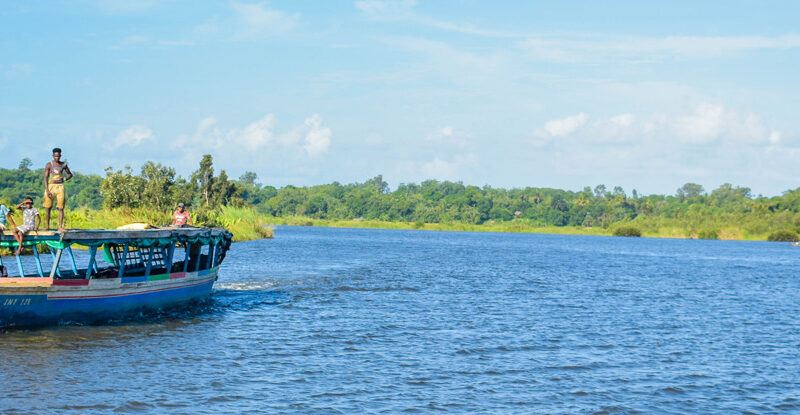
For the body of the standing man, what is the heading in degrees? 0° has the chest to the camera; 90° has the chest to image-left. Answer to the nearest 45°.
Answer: approximately 0°
